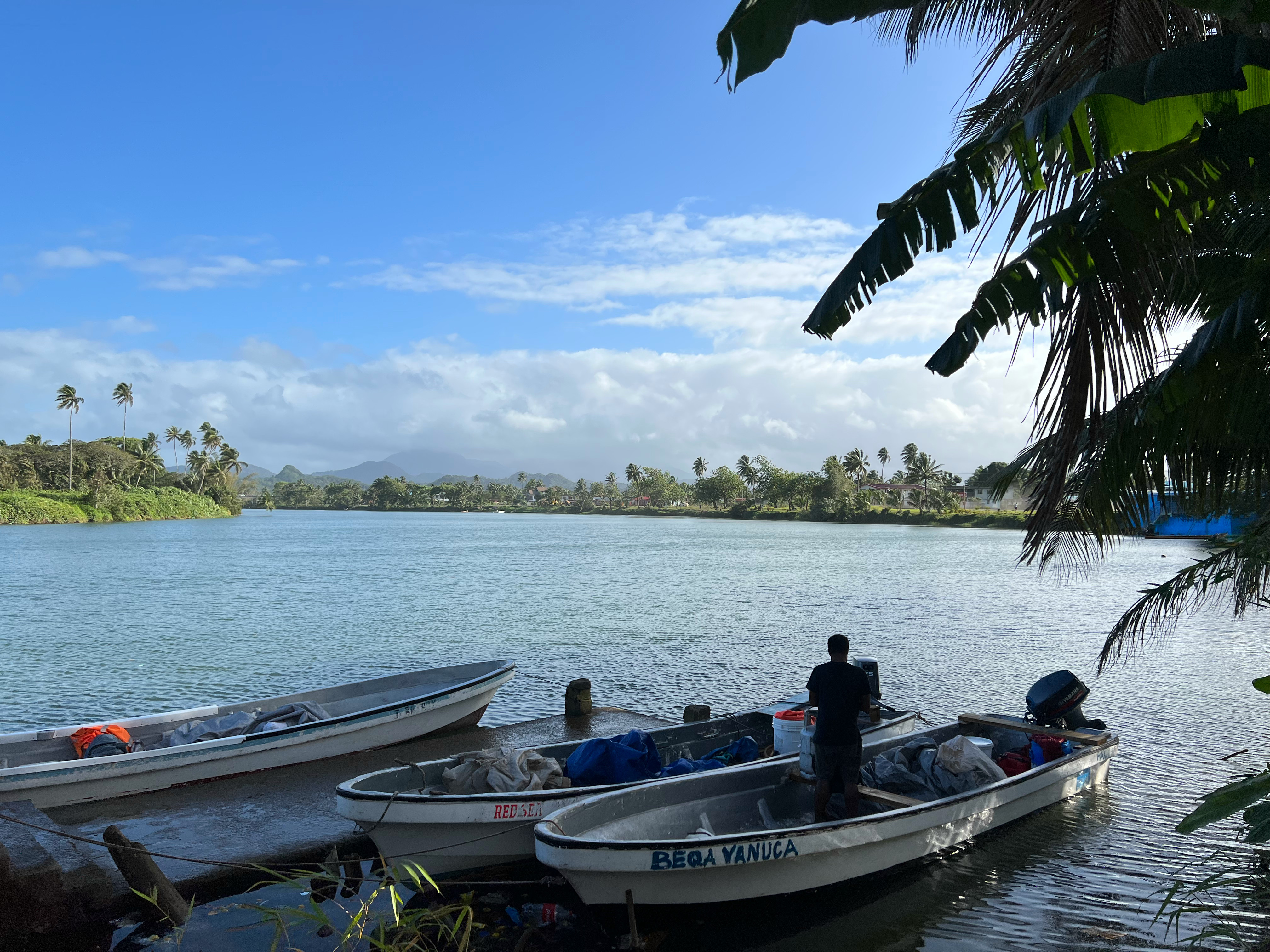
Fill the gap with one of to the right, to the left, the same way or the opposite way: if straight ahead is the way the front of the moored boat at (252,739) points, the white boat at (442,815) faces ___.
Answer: the opposite way

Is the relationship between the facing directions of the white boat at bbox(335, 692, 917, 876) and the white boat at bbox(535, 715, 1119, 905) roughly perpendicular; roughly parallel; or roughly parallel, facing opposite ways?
roughly parallel

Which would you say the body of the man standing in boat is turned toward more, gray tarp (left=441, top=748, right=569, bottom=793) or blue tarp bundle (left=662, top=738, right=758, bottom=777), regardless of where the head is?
the blue tarp bundle

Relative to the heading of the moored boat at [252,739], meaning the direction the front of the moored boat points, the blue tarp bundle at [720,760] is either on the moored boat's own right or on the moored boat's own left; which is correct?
on the moored boat's own right

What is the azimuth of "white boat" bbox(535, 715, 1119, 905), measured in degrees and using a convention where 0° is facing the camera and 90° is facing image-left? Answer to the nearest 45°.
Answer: approximately 45°

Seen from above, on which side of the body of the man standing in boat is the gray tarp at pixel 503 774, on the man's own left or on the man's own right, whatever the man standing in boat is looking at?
on the man's own left

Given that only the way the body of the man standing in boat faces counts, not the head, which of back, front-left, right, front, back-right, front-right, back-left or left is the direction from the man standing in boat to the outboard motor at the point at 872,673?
front

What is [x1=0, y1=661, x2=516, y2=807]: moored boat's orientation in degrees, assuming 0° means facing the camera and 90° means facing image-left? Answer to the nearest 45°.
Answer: approximately 225°

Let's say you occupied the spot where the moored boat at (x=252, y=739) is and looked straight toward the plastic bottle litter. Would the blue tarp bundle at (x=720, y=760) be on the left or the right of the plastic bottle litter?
left

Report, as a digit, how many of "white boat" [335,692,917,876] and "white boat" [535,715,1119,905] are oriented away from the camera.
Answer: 0

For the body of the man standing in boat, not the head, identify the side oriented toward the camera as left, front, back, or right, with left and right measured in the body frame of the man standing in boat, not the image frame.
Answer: back

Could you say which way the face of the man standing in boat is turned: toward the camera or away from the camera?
away from the camera

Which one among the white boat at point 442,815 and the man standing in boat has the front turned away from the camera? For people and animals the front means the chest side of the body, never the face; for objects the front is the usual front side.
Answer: the man standing in boat
